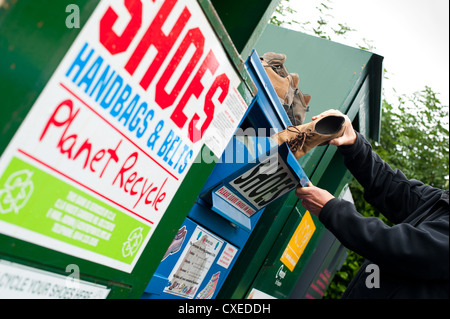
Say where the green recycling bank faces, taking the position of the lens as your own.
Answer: facing the viewer and to the right of the viewer
